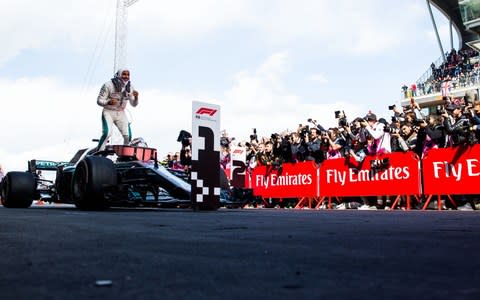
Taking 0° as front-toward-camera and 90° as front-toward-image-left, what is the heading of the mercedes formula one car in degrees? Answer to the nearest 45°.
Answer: approximately 315°

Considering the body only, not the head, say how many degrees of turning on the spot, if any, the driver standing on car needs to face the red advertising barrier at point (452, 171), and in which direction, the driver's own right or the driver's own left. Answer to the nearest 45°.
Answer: approximately 45° to the driver's own left

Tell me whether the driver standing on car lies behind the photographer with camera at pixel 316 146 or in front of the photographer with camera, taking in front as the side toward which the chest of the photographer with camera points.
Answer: in front

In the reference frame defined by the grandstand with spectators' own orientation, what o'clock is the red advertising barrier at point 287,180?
The red advertising barrier is roughly at 11 o'clock from the grandstand with spectators.

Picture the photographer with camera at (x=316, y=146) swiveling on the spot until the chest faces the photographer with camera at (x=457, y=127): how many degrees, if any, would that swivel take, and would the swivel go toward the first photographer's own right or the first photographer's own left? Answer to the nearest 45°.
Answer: approximately 90° to the first photographer's own left

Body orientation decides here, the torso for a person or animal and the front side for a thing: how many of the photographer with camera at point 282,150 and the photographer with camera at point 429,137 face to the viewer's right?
0

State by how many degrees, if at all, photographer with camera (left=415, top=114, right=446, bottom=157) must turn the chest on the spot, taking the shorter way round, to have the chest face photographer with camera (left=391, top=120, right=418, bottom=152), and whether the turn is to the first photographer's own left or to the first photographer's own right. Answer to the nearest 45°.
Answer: approximately 90° to the first photographer's own right

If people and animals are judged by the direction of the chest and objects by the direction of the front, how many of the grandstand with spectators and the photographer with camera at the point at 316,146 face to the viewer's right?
0

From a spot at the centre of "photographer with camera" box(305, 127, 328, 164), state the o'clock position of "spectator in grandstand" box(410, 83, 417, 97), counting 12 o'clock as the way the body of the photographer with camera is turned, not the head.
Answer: The spectator in grandstand is roughly at 5 o'clock from the photographer with camera.
